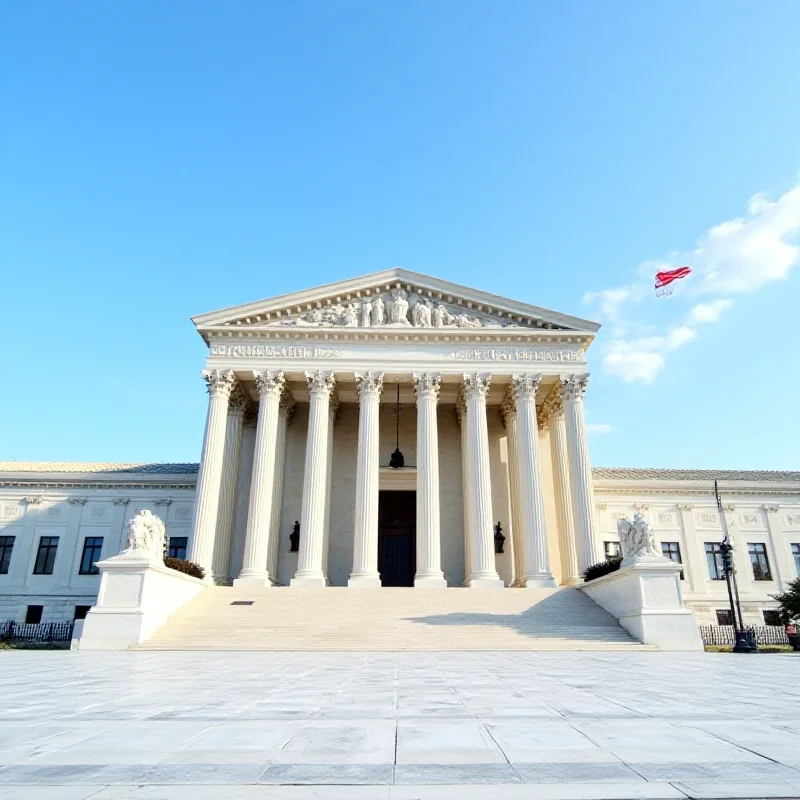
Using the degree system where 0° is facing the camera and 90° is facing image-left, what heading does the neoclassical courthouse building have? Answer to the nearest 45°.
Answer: approximately 0°

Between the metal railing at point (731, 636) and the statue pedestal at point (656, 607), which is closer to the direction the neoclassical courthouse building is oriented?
the statue pedestal

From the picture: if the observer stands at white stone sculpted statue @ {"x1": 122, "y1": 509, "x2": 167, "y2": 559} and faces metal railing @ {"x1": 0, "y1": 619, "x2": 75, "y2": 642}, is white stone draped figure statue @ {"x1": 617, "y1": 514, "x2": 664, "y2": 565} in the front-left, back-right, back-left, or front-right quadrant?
back-right

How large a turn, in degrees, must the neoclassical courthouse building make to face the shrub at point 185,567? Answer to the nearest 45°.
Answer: approximately 45° to its right

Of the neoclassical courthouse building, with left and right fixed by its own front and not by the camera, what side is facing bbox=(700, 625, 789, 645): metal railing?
left

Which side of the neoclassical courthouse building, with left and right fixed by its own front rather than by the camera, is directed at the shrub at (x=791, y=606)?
left

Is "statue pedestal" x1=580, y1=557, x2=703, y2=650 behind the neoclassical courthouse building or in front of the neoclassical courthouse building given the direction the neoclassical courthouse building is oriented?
in front

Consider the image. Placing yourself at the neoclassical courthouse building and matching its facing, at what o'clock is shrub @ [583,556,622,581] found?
The shrub is roughly at 10 o'clock from the neoclassical courthouse building.

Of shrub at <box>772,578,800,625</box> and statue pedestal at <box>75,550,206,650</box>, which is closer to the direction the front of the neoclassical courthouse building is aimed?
the statue pedestal
